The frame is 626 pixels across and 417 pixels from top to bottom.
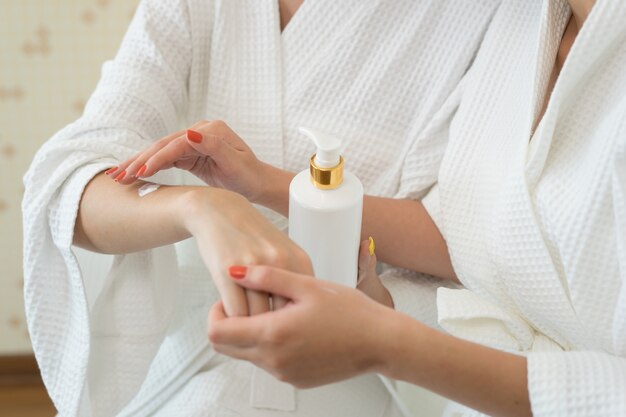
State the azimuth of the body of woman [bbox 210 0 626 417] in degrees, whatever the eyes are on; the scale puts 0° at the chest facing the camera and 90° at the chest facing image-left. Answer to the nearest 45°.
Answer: approximately 45°
